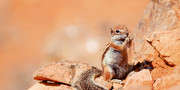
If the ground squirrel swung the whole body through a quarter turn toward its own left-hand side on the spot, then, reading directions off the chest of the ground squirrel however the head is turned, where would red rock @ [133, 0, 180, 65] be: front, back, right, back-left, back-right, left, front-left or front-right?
front

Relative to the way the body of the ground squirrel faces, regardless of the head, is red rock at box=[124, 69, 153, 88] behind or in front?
in front

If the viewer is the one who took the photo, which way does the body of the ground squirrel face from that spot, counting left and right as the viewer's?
facing the viewer and to the right of the viewer

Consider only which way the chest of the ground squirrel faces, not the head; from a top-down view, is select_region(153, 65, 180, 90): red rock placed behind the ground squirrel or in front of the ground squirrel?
in front

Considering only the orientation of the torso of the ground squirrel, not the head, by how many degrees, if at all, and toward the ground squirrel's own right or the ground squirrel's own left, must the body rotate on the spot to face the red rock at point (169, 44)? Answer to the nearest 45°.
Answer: approximately 45° to the ground squirrel's own left

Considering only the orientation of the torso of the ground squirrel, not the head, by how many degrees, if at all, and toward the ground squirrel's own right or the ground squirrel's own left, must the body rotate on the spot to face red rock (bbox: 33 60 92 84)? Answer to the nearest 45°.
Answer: approximately 135° to the ground squirrel's own right
